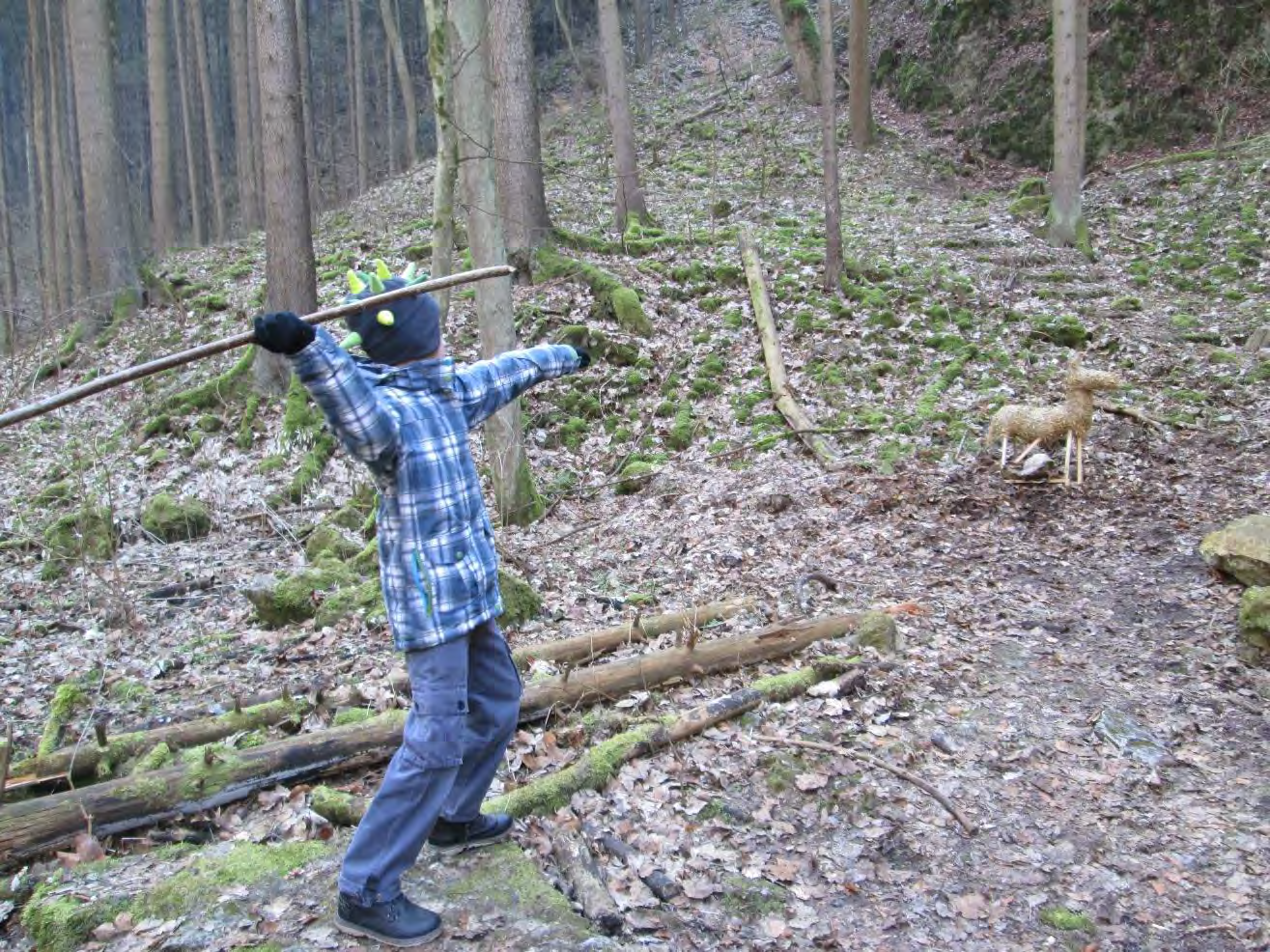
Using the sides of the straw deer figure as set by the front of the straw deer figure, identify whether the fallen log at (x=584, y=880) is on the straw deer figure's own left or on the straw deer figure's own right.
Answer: on the straw deer figure's own right

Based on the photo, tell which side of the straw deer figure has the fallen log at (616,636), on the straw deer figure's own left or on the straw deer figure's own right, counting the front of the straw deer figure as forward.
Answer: on the straw deer figure's own right

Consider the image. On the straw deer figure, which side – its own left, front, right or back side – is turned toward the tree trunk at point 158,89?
back

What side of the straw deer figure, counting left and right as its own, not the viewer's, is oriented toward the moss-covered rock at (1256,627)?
right

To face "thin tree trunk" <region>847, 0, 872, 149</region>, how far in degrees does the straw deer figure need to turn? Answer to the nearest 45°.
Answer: approximately 90° to its left

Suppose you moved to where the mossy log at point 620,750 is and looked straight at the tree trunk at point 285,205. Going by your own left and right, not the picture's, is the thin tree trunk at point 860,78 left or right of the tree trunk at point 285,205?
right

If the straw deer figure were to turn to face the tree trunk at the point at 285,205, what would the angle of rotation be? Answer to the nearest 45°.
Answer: approximately 180°

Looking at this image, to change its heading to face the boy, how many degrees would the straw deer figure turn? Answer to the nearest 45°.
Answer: approximately 90° to its right

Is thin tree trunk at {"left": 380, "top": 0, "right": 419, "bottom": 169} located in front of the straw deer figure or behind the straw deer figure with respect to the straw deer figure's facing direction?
behind

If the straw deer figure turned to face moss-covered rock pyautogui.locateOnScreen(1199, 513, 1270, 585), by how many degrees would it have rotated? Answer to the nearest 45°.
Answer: approximately 45° to its right

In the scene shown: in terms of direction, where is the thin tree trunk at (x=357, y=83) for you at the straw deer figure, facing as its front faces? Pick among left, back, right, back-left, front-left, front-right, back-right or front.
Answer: back-left

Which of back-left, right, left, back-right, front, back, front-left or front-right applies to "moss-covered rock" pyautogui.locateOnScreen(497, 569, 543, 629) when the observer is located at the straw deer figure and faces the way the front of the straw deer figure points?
back-right

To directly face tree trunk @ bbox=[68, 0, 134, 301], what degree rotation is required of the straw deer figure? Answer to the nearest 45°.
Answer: approximately 180°

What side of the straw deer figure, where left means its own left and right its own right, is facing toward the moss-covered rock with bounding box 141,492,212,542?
back

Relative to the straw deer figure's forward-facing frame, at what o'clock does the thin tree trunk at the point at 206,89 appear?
The thin tree trunk is roughly at 7 o'clock from the straw deer figure.

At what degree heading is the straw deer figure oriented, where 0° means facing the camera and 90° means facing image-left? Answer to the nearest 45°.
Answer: approximately 270°

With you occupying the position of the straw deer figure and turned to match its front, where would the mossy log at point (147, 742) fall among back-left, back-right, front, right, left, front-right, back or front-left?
back-right
